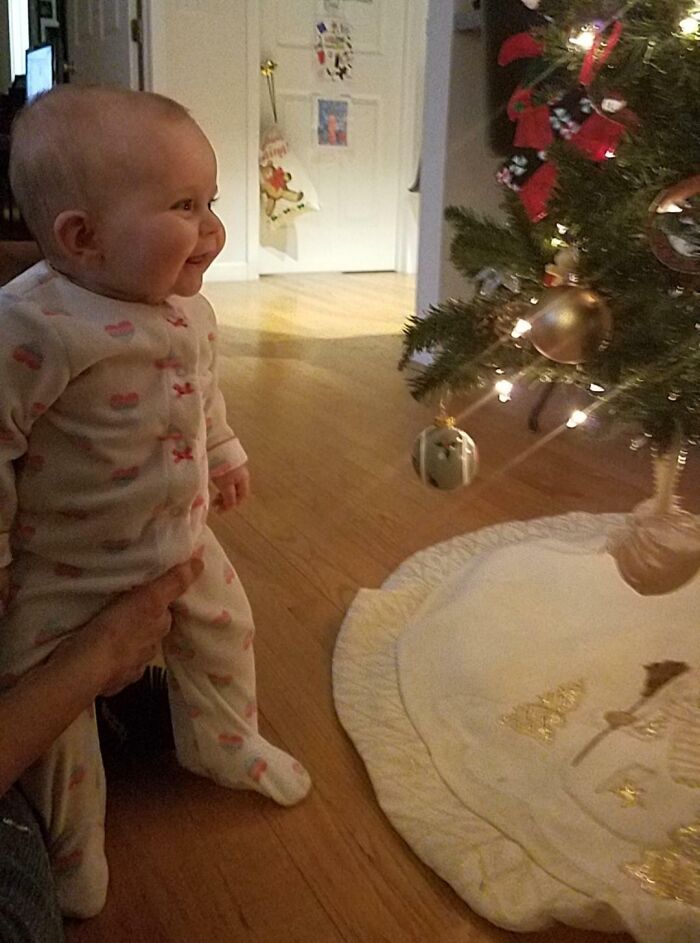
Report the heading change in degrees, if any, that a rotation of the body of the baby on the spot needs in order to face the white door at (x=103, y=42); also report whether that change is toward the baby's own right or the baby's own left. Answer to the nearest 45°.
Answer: approximately 135° to the baby's own left

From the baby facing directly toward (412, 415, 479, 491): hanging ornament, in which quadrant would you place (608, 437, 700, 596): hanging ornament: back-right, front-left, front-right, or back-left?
front-right

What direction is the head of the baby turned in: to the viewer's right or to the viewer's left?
to the viewer's right

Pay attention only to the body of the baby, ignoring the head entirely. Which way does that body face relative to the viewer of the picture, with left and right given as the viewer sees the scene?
facing the viewer and to the right of the viewer

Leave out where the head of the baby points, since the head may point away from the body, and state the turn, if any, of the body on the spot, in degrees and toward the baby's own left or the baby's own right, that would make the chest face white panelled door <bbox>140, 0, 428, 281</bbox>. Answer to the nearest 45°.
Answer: approximately 135° to the baby's own left
